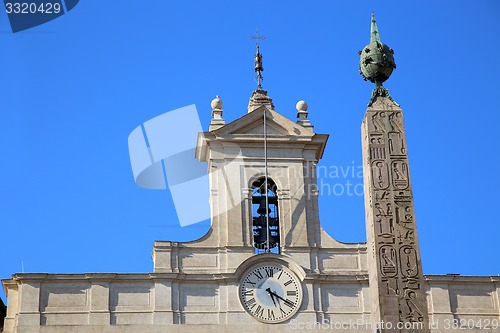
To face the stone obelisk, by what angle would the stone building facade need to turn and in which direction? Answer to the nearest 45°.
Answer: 0° — it already faces it

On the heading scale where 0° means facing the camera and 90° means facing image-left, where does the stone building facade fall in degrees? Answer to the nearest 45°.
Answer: approximately 0°
